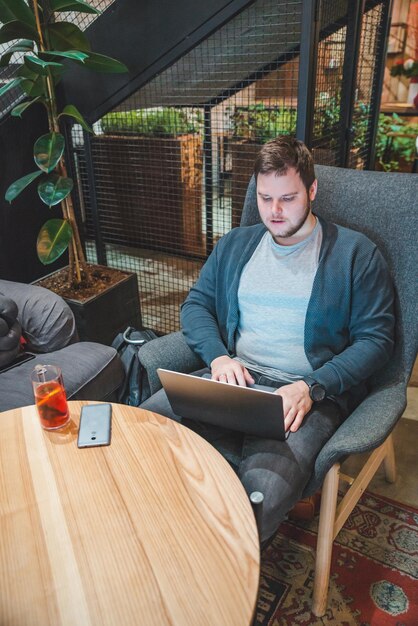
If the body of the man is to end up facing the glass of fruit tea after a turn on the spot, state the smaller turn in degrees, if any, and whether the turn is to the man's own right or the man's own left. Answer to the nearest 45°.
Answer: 0° — they already face it

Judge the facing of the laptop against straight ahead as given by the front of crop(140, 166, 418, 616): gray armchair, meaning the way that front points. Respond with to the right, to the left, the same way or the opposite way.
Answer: the opposite way

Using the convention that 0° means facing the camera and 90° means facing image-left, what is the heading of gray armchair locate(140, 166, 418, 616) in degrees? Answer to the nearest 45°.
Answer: approximately 45°

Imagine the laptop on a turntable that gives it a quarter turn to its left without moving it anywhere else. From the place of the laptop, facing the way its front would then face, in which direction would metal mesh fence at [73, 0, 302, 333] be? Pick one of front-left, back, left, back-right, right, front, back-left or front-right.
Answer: front-right

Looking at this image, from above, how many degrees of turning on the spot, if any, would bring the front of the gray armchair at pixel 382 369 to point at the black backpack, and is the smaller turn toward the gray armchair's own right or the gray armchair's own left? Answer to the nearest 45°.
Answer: approximately 45° to the gray armchair's own right

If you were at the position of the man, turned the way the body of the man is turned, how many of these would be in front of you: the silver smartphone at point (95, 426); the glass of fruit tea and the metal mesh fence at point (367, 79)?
2

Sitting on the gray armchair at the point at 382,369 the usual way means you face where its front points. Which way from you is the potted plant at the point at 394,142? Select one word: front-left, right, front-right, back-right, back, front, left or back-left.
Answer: back-right

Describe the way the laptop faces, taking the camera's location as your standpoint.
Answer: facing away from the viewer and to the right of the viewer

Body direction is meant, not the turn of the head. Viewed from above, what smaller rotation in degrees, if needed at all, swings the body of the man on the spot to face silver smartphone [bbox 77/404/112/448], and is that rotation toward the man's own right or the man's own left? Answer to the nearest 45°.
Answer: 0° — they already face it

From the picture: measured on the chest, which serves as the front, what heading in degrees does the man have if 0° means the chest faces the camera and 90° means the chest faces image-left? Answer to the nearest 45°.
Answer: approximately 45°
